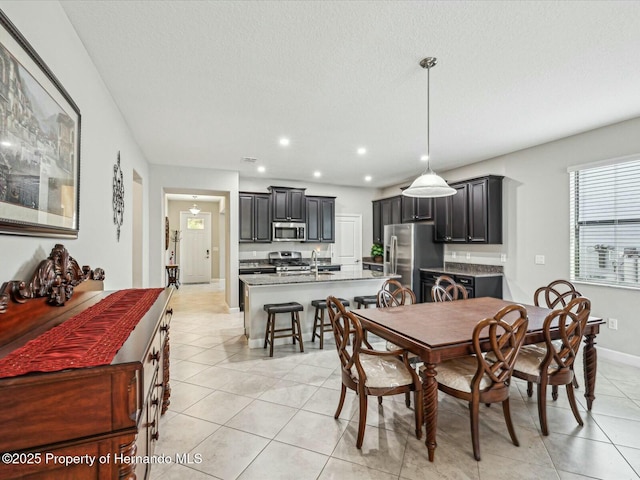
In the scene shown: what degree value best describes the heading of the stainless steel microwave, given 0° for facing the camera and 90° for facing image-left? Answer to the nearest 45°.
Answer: approximately 0°

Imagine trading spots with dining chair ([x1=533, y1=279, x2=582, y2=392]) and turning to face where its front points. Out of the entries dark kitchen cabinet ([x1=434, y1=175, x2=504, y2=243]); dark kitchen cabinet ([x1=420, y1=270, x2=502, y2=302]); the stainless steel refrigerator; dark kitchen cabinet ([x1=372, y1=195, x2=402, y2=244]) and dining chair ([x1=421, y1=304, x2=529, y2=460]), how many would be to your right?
4

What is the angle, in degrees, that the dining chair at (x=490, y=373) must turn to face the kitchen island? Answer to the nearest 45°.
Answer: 0° — it already faces it

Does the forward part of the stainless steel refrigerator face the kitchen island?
yes

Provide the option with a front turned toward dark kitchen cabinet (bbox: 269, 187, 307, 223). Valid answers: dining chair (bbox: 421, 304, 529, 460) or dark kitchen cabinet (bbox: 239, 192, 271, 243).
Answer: the dining chair

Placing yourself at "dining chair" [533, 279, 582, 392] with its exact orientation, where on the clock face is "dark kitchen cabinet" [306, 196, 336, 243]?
The dark kitchen cabinet is roughly at 2 o'clock from the dining chair.

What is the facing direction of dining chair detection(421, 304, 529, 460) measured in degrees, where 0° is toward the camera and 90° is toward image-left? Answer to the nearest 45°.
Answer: approximately 135°

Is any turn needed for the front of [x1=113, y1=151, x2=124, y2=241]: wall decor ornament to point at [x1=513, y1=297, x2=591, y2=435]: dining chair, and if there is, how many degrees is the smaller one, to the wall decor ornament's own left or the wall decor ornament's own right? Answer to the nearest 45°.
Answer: approximately 45° to the wall decor ornament's own right

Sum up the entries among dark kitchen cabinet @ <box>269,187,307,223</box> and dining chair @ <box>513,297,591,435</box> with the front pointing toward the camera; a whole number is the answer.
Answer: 1
